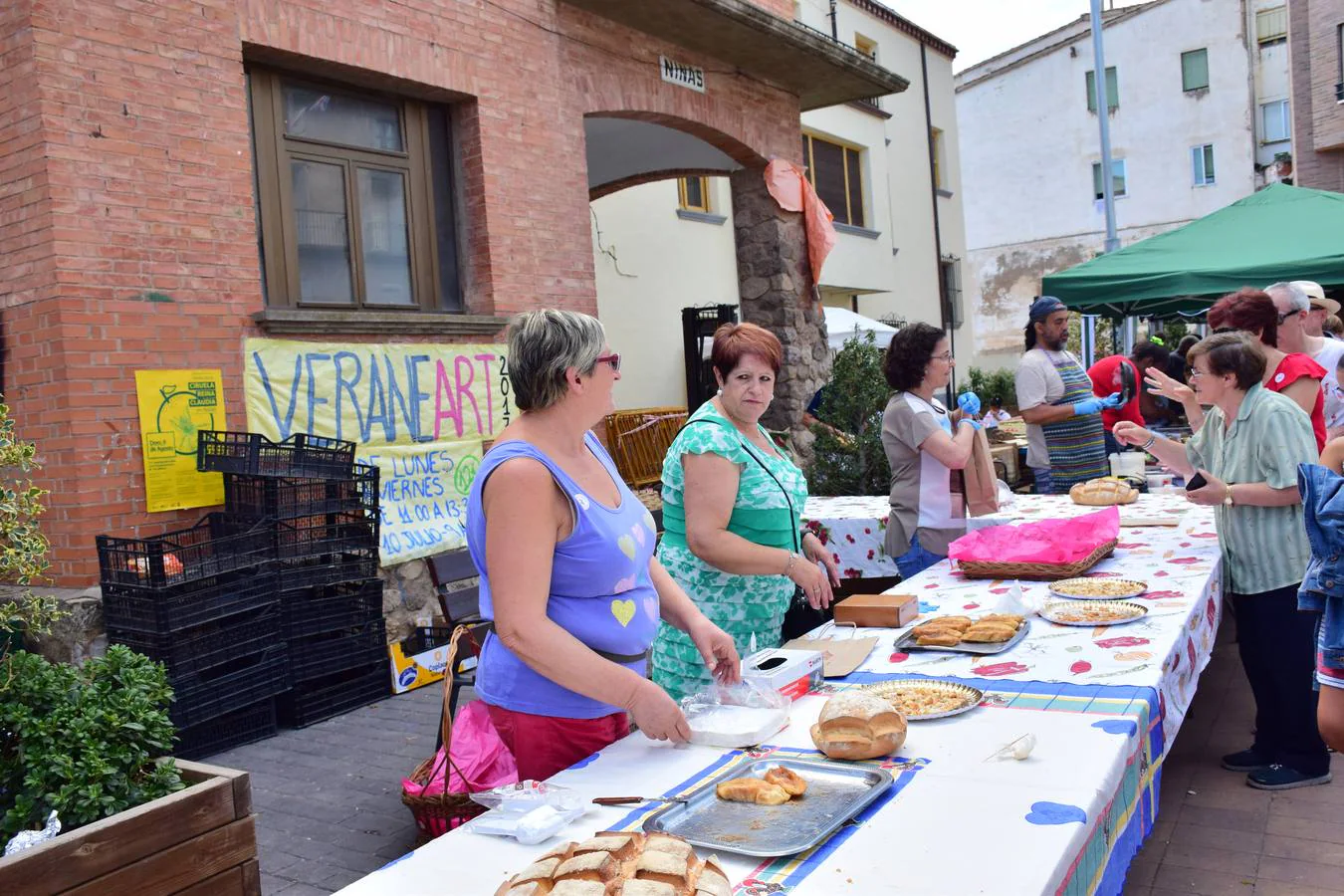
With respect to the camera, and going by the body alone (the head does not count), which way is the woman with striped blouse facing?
to the viewer's left

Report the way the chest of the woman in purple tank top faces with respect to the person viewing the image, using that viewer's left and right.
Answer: facing to the right of the viewer

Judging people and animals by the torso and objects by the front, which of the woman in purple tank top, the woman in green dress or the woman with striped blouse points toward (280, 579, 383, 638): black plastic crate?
the woman with striped blouse

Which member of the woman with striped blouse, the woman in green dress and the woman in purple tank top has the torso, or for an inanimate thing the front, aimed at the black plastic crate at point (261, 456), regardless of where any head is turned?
the woman with striped blouse

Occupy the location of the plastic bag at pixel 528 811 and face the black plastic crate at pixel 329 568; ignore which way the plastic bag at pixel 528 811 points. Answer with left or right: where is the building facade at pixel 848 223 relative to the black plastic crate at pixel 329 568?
right

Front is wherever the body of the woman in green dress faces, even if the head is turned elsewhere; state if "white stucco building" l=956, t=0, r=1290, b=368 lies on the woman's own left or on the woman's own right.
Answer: on the woman's own left

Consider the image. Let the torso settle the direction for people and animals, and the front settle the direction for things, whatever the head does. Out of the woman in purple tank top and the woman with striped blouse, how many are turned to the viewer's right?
1

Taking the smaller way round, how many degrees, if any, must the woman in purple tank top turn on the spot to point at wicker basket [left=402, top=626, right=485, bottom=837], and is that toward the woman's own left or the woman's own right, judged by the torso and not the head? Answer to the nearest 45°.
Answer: approximately 135° to the woman's own right

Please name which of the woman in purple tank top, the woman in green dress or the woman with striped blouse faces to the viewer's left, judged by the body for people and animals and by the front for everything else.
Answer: the woman with striped blouse

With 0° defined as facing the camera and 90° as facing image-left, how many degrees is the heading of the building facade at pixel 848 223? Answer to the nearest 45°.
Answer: approximately 315°

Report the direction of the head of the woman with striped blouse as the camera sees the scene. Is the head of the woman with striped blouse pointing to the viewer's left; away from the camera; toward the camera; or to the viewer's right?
to the viewer's left

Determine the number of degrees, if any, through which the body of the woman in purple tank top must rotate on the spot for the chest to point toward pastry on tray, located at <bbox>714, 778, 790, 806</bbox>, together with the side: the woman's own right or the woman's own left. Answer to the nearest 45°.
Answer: approximately 45° to the woman's own right

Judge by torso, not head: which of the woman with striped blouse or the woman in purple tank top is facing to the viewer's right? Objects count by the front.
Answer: the woman in purple tank top

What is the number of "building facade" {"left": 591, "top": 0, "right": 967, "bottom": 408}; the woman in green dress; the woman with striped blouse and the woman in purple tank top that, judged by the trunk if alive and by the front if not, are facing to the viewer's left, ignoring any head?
1

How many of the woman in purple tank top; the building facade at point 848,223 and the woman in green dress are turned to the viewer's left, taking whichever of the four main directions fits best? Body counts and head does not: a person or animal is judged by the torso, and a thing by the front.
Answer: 0
